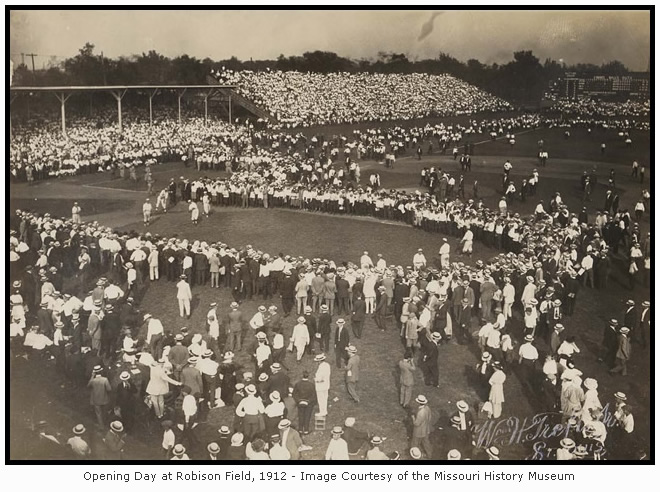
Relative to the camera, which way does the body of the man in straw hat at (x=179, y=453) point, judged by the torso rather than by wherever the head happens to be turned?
away from the camera

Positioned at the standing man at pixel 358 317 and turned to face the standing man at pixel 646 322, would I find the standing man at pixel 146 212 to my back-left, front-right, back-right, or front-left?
back-left

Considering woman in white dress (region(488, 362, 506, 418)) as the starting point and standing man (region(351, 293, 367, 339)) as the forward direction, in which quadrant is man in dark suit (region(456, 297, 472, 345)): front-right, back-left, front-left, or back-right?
front-right

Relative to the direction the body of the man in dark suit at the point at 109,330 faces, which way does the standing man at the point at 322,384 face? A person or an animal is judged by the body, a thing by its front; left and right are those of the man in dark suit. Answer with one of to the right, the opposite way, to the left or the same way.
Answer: to the left

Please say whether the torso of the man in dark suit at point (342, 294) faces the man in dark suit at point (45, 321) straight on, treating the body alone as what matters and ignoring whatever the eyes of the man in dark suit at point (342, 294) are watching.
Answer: no

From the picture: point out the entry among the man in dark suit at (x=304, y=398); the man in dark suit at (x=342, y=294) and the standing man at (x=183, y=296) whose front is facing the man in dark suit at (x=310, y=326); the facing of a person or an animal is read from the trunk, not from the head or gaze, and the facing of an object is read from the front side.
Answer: the man in dark suit at (x=304, y=398)

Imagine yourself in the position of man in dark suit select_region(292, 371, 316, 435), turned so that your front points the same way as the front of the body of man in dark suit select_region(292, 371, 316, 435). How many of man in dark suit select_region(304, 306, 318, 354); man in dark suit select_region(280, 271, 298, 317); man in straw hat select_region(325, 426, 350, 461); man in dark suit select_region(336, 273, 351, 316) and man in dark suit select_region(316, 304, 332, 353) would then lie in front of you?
4

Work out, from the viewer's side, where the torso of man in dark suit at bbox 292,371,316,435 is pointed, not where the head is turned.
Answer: away from the camera

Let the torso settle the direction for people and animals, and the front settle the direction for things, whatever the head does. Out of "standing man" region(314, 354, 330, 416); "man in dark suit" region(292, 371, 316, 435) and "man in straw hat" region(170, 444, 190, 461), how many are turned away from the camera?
2

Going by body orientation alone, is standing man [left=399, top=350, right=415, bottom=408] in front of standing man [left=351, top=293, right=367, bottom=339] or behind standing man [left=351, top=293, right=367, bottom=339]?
behind

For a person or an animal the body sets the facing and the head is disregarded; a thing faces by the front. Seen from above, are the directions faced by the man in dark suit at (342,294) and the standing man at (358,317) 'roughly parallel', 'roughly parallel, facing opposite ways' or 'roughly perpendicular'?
roughly parallel

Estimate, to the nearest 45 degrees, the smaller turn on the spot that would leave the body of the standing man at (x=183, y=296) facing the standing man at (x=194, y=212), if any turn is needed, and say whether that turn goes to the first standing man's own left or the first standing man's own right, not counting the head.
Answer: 0° — they already face them

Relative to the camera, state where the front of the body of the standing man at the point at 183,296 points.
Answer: away from the camera

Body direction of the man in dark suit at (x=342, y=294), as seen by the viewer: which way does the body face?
away from the camera
